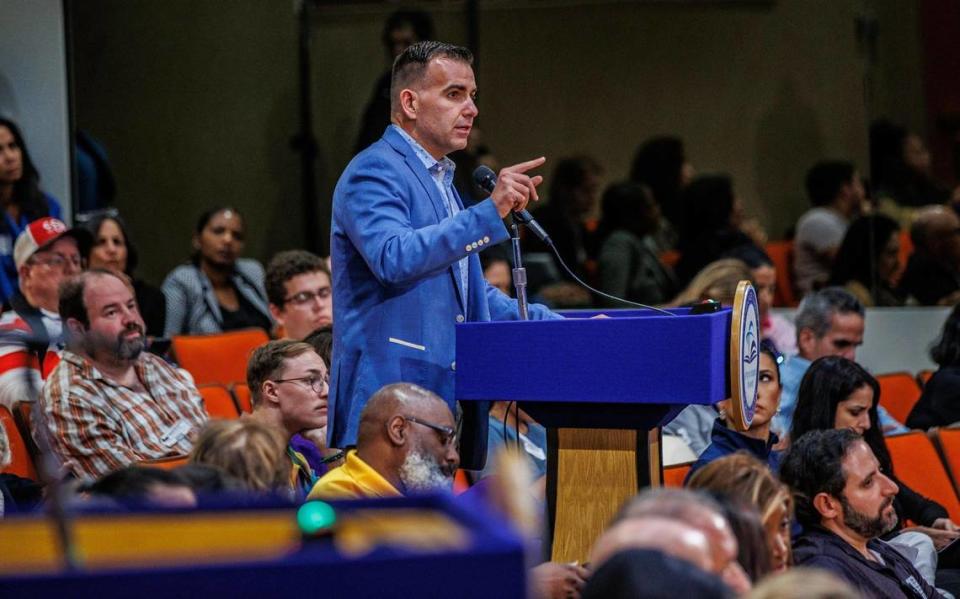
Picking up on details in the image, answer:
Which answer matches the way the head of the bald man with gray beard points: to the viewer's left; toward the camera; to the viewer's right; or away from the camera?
to the viewer's right

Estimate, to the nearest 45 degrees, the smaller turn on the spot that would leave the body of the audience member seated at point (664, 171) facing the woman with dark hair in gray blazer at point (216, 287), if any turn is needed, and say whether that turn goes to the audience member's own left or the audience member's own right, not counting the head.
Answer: approximately 180°

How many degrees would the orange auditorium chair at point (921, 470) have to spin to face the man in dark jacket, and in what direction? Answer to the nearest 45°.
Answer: approximately 45° to its right

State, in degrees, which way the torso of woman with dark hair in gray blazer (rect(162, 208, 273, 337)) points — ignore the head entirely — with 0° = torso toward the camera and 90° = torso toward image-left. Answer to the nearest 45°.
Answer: approximately 315°

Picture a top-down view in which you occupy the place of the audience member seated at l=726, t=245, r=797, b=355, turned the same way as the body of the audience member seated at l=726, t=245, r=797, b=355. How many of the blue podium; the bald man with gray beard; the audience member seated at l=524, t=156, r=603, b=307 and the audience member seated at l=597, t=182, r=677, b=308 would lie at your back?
2

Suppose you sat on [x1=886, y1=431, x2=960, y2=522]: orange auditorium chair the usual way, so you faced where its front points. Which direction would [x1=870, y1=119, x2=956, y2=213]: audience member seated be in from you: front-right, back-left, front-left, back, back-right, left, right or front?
back-left

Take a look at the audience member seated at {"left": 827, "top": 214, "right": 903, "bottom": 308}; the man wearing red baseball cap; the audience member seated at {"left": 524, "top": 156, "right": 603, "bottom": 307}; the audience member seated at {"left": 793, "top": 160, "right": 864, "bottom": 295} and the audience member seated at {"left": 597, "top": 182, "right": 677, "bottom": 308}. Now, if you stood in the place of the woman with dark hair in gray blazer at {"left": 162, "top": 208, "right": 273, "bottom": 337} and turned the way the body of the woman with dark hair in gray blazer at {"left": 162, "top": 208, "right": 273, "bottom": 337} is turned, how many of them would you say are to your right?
1

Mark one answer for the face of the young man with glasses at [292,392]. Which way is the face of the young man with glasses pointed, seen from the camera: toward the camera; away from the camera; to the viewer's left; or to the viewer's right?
to the viewer's right

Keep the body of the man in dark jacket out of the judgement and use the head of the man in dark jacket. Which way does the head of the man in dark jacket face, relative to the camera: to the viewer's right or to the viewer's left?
to the viewer's right

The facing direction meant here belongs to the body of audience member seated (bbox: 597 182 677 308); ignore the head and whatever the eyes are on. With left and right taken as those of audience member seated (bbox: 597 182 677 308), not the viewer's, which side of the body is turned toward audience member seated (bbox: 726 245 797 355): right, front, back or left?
right
